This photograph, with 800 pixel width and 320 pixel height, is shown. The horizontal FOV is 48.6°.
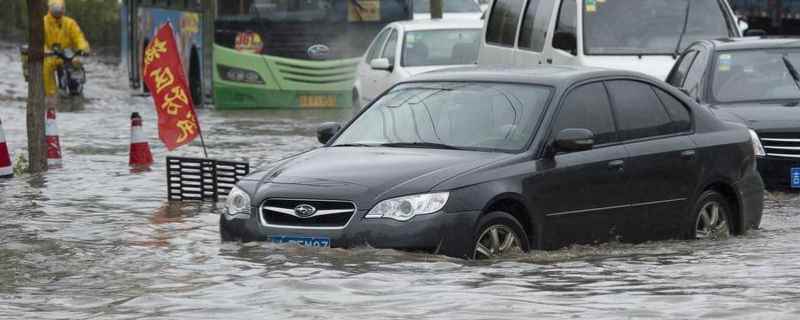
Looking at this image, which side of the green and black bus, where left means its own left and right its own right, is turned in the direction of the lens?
front

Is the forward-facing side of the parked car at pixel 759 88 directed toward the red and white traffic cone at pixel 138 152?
no

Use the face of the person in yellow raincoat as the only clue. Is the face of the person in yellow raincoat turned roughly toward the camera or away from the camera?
toward the camera

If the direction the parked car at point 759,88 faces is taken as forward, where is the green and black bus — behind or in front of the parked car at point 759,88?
behind

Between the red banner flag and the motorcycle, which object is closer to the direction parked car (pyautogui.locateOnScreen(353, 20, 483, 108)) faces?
the red banner flag

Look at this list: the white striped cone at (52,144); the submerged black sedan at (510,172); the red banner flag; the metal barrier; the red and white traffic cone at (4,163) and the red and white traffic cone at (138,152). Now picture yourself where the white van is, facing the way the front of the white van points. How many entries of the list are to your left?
0

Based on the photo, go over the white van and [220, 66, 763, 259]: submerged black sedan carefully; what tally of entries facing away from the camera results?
0

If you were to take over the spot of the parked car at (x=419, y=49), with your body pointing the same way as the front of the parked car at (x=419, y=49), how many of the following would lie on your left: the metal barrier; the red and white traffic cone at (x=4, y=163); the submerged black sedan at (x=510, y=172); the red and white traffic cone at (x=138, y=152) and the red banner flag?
0

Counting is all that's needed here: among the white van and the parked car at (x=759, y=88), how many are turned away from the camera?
0

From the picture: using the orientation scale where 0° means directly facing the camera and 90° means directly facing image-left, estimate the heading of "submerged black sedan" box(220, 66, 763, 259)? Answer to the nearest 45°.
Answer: approximately 45°

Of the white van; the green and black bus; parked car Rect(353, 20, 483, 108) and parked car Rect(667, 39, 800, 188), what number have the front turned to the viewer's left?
0

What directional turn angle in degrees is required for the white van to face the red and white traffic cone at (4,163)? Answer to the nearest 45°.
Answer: approximately 90° to its right

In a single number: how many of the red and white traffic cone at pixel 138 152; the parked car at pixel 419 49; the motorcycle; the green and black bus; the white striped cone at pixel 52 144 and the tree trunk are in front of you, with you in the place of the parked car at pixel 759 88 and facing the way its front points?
0

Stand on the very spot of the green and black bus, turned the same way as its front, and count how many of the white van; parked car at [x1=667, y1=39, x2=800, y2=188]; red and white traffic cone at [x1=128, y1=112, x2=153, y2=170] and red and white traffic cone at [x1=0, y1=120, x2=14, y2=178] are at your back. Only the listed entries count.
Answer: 0

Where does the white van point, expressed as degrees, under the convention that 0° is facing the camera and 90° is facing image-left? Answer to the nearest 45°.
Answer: approximately 315°

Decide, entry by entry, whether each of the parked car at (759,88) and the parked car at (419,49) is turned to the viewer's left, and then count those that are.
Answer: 0

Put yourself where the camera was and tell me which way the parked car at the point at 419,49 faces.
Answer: facing the viewer and to the right of the viewer

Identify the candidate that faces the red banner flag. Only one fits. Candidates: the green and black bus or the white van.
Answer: the green and black bus
